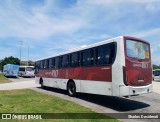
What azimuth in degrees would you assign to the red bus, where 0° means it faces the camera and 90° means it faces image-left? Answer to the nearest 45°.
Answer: approximately 135°
